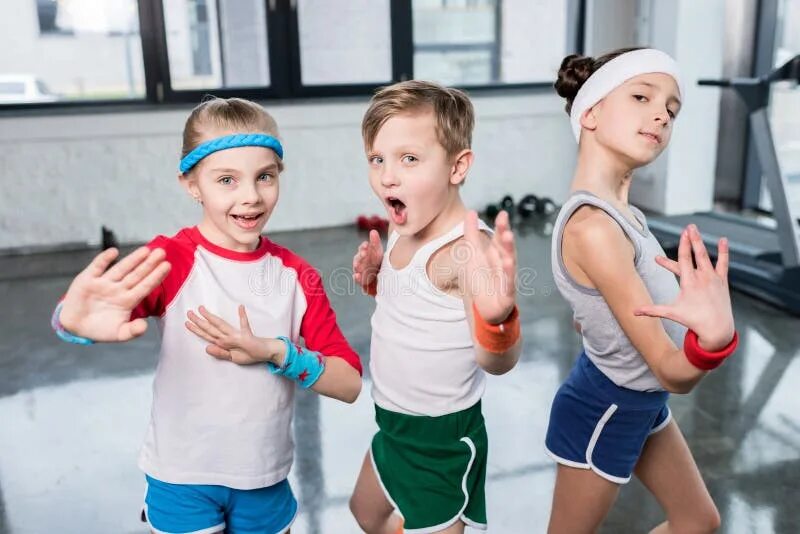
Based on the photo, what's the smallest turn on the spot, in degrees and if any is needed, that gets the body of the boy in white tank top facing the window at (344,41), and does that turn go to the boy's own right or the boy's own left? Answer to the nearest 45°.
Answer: approximately 135° to the boy's own right

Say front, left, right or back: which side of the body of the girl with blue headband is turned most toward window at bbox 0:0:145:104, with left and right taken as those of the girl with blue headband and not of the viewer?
back

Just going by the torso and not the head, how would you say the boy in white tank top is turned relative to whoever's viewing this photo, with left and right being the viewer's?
facing the viewer and to the left of the viewer

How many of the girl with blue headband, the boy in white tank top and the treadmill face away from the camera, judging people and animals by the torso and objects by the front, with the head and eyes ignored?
0

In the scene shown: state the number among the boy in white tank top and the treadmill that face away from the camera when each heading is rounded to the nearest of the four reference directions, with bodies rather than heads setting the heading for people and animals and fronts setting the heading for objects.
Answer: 0

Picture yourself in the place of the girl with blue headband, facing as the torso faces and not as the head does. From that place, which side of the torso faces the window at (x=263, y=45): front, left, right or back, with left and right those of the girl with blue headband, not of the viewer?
back

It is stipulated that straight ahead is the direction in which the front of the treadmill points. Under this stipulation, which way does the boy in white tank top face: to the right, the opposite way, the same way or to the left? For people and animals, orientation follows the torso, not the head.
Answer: to the right

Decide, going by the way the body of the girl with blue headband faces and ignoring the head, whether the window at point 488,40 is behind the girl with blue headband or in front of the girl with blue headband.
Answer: behind

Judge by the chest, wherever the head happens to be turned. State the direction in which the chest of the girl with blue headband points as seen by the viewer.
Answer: toward the camera
